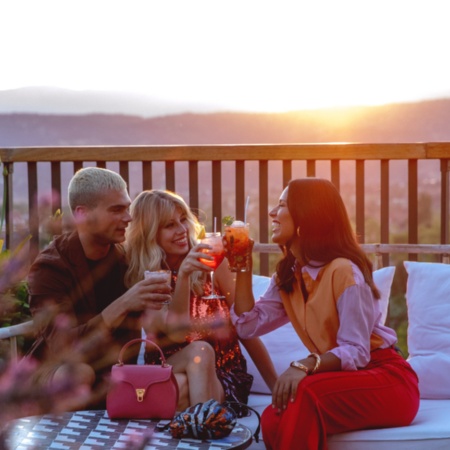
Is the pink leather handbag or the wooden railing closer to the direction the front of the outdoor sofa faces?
the pink leather handbag

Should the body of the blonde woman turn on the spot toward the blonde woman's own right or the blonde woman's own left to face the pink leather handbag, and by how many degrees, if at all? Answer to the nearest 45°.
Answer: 0° — they already face it

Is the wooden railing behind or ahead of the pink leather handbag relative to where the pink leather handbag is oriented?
behind

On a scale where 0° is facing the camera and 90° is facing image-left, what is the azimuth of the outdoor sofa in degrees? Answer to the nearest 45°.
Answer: approximately 0°

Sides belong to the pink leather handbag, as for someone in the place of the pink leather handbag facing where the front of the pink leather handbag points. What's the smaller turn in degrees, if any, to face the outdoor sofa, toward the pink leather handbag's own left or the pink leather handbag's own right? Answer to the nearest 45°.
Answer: approximately 135° to the pink leather handbag's own left

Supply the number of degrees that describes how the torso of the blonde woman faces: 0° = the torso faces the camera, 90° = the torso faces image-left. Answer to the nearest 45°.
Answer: approximately 0°
